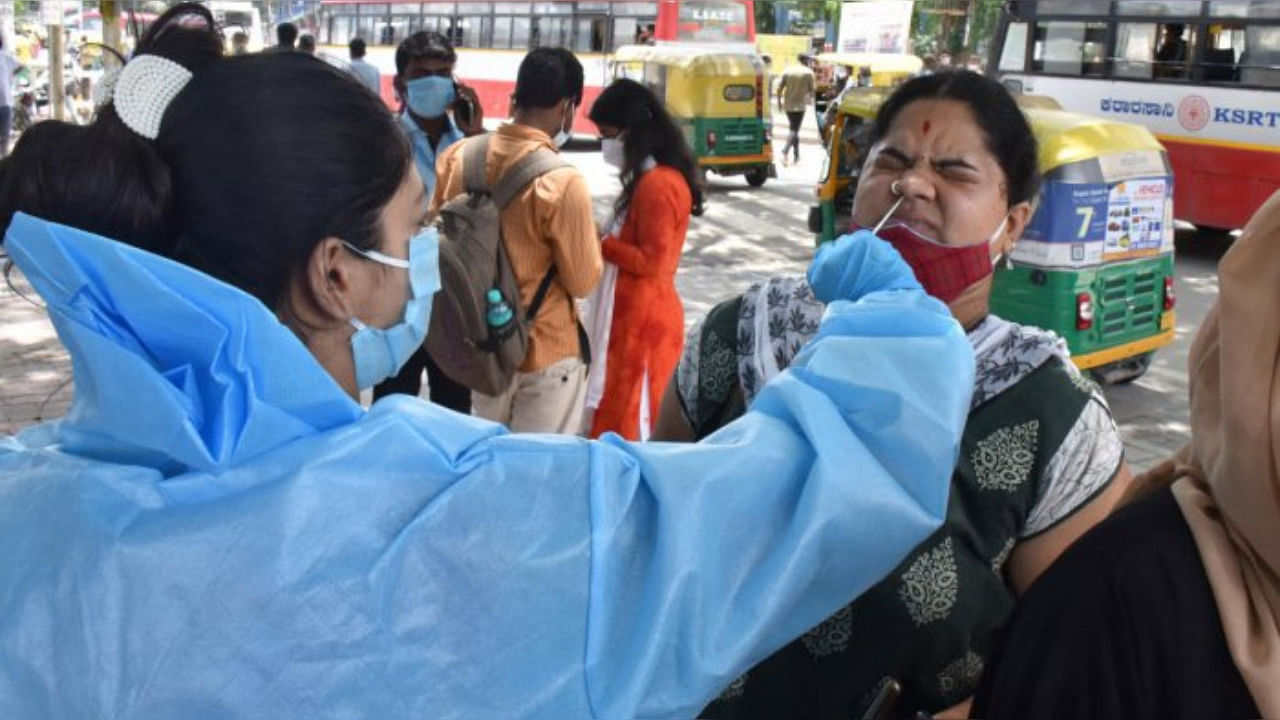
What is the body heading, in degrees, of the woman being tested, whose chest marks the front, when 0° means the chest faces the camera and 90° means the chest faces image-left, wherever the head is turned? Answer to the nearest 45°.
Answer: approximately 45°

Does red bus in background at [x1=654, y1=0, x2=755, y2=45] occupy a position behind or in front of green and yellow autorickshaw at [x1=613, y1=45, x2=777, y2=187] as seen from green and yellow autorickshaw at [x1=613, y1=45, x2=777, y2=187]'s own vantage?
in front

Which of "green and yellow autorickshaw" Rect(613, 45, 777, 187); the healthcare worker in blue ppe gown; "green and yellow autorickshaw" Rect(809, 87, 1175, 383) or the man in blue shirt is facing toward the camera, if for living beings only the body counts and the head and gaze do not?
the man in blue shirt

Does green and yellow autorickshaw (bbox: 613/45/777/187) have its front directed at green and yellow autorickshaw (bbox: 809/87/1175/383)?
no

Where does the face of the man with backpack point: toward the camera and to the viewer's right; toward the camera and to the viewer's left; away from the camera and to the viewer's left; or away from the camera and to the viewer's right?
away from the camera and to the viewer's right

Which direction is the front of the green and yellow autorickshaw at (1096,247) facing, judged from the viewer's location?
facing away from the viewer and to the left of the viewer

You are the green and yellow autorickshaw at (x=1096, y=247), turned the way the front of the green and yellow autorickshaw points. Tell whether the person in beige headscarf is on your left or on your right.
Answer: on your left

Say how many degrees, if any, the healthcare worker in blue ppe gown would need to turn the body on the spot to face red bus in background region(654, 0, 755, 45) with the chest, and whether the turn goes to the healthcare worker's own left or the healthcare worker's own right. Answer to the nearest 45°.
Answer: approximately 45° to the healthcare worker's own left

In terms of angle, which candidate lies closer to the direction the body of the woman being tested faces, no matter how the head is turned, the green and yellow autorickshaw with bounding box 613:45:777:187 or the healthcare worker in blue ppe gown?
the healthcare worker in blue ppe gown

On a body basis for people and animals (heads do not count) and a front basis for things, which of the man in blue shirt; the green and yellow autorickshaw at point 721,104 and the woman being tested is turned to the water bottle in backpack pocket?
the man in blue shirt

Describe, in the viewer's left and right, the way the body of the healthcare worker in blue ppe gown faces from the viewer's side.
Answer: facing away from the viewer and to the right of the viewer

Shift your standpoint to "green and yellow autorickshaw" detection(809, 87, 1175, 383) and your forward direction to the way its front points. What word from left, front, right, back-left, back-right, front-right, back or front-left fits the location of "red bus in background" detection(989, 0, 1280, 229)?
front-right

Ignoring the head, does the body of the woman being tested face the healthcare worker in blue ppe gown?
yes

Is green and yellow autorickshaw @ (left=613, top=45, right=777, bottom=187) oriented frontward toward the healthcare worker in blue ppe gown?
no
